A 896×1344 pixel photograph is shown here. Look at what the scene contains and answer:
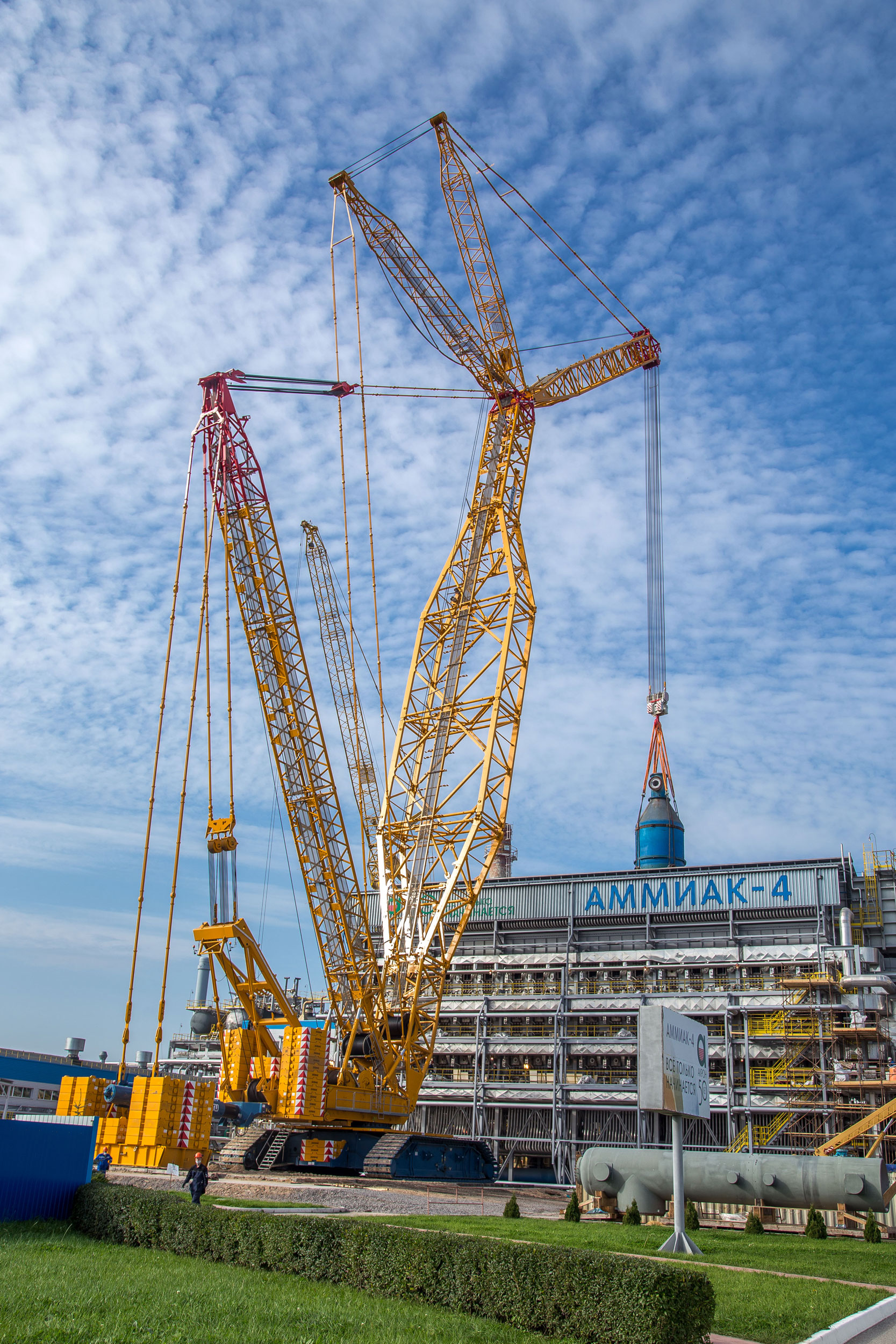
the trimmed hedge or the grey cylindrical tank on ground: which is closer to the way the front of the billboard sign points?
the trimmed hedge

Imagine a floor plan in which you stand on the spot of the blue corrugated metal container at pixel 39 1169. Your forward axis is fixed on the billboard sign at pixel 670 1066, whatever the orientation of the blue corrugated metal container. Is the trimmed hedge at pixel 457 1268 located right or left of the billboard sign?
right

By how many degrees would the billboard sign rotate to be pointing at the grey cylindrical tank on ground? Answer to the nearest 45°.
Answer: approximately 135° to its left

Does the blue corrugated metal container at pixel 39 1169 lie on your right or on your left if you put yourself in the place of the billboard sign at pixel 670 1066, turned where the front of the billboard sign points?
on your right

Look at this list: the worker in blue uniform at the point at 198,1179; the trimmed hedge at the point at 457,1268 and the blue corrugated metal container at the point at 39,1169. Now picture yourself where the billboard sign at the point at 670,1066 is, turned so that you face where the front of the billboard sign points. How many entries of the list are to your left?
0

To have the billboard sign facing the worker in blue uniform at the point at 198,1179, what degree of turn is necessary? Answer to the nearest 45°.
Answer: approximately 135° to its right

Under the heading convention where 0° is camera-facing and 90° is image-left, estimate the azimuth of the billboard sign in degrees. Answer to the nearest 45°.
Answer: approximately 315°

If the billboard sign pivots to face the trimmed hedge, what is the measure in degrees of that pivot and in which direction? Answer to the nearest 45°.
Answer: approximately 135° to its right

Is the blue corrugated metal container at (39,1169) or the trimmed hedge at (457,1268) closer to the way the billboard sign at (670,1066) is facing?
the trimmed hedge
